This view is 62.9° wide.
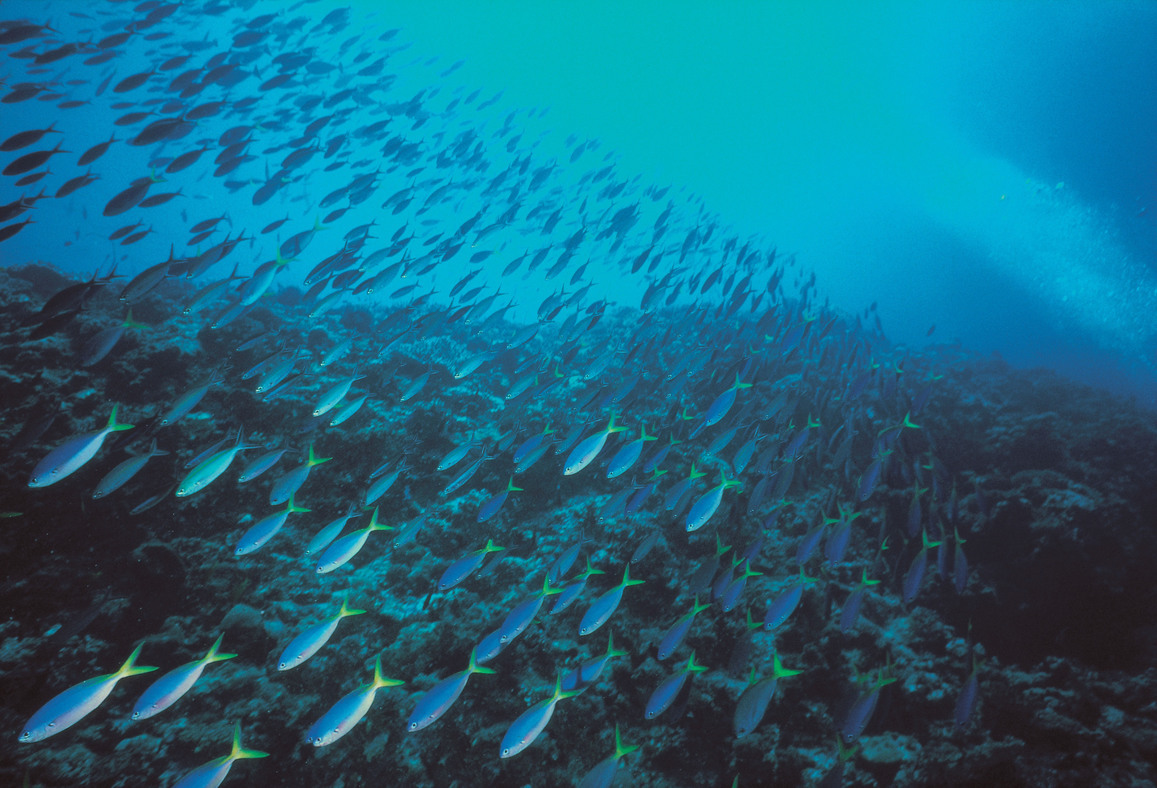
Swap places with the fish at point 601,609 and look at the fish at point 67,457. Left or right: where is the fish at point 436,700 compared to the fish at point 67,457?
left

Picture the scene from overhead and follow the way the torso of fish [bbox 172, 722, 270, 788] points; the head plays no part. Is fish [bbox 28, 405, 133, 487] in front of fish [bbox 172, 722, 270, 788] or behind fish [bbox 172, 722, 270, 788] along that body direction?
in front

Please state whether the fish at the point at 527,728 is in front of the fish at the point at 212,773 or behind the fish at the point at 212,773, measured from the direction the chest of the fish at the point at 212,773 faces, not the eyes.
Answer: behind

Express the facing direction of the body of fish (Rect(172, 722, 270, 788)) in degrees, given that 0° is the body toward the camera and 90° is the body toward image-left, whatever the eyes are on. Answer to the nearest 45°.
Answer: approximately 90°

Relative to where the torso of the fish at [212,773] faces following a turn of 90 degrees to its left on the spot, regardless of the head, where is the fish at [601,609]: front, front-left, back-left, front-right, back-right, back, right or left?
back-left

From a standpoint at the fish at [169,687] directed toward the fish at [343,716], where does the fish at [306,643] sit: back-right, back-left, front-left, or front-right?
front-left

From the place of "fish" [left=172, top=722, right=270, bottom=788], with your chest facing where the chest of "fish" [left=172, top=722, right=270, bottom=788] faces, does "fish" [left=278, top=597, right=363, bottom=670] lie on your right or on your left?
on your right
